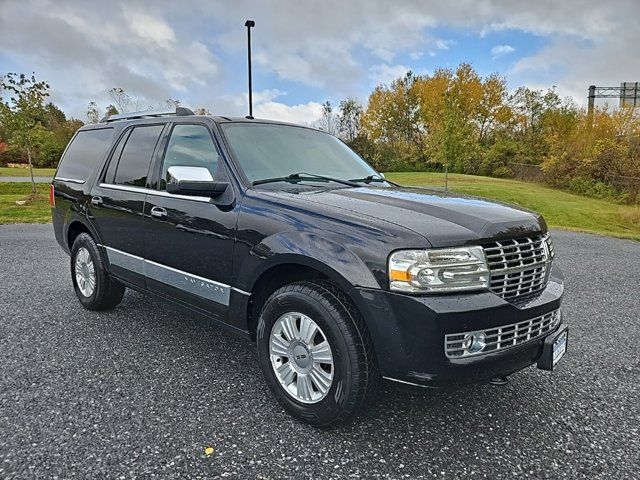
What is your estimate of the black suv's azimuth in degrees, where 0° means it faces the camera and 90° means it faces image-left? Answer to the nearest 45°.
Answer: approximately 315°
